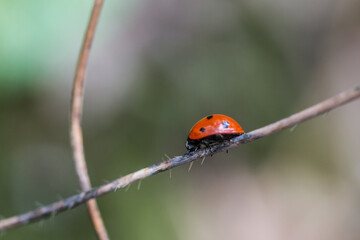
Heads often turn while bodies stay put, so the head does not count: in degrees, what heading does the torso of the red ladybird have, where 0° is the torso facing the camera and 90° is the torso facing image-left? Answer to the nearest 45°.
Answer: approximately 90°
